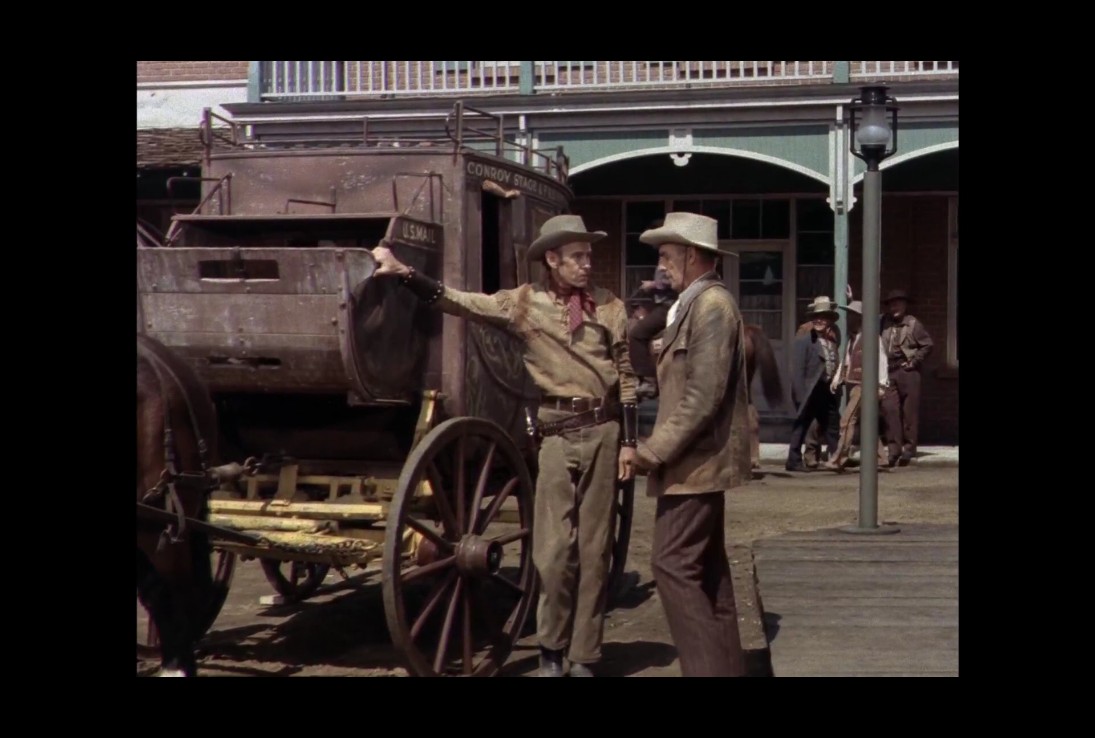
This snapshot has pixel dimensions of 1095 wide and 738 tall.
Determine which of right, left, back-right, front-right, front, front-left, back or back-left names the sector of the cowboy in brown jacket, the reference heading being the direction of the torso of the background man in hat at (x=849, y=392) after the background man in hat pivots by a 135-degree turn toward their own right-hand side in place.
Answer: back

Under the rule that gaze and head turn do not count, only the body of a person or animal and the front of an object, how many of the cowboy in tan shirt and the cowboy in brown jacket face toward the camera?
1

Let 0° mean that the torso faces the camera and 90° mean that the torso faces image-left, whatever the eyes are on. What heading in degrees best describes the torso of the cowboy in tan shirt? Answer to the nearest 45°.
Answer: approximately 0°

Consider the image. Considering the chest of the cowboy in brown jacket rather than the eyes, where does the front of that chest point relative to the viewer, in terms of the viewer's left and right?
facing to the left of the viewer

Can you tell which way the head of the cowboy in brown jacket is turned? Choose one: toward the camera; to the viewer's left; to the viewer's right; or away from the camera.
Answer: to the viewer's left

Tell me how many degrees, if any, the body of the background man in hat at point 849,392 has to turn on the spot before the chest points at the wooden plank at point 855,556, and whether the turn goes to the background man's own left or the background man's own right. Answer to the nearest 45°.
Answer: approximately 45° to the background man's own left

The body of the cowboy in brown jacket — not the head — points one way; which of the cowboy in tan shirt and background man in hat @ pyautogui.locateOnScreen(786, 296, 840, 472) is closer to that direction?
the cowboy in tan shirt

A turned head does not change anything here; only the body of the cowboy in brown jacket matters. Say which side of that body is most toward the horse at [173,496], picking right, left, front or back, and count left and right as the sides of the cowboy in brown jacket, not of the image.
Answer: front
